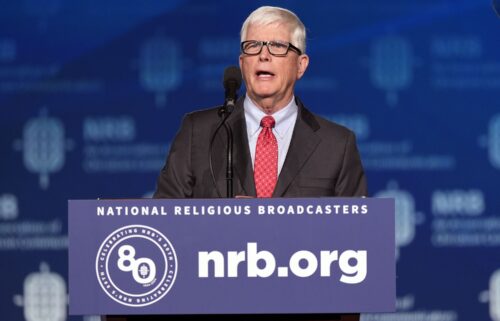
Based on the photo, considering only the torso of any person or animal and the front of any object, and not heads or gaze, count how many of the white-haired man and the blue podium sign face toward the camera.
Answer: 2

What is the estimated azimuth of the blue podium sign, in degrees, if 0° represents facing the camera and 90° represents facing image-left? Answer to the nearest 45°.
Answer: approximately 0°
